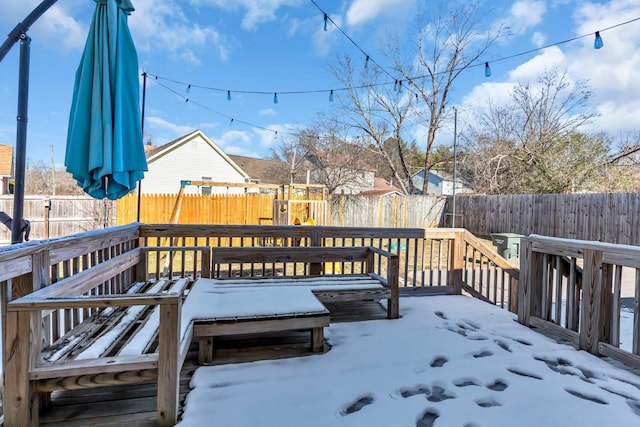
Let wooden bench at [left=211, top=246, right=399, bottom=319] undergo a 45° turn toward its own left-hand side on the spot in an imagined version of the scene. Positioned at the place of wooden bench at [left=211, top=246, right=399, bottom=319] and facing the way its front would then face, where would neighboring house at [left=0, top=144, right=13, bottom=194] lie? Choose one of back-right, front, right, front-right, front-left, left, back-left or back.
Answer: back

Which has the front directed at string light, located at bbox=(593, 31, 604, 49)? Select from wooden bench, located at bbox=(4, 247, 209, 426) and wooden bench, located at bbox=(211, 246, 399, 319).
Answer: wooden bench, located at bbox=(4, 247, 209, 426)

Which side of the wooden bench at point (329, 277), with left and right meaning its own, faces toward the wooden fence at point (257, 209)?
back

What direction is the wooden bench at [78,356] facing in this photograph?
to the viewer's right

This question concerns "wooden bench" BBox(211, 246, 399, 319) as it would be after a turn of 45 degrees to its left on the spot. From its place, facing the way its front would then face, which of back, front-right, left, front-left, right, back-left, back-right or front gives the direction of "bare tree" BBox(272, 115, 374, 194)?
back-left

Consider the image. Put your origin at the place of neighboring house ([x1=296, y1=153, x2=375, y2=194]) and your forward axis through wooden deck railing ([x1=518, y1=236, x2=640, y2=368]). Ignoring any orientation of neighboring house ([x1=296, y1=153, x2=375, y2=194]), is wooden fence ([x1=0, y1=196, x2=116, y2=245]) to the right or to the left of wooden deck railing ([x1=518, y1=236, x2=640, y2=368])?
right

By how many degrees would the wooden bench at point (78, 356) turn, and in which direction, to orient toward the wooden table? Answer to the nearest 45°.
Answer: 0° — it already faces it

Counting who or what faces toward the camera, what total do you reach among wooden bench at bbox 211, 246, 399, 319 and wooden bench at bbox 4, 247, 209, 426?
1

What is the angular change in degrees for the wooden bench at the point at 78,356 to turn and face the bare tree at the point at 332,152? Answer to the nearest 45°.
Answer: approximately 45° to its left

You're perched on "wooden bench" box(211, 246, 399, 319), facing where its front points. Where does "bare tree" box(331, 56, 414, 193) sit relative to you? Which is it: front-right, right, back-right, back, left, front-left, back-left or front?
back

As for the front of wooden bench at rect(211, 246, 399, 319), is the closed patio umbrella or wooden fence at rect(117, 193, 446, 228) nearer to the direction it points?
the closed patio umbrella

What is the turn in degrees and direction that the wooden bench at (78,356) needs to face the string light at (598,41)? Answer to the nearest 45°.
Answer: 0° — it already faces it
